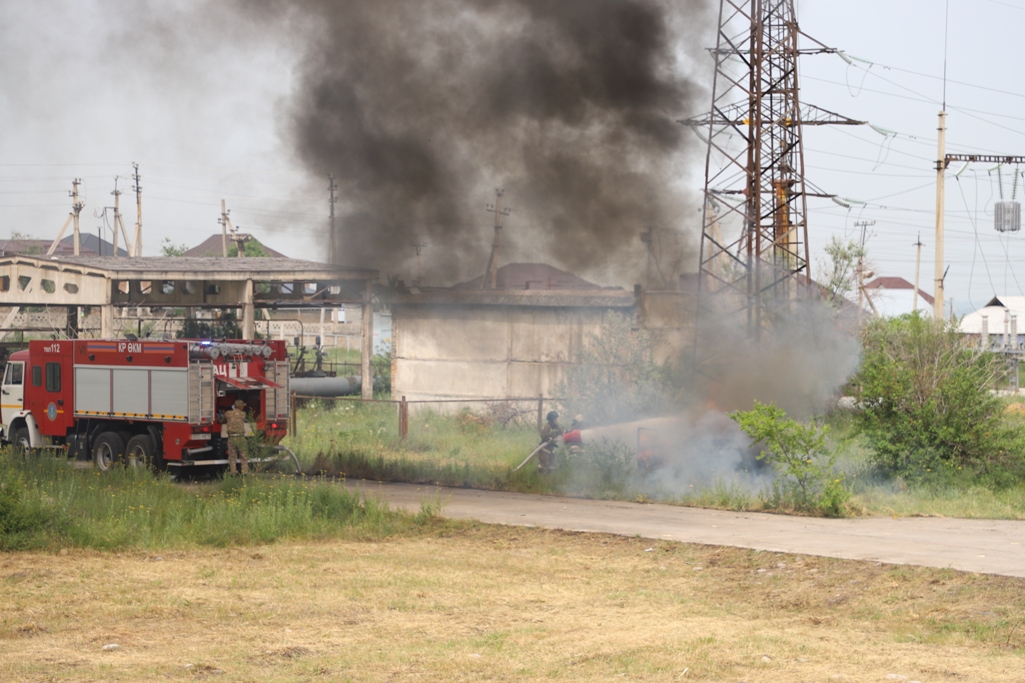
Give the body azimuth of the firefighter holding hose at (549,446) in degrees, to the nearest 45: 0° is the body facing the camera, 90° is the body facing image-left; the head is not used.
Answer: approximately 270°

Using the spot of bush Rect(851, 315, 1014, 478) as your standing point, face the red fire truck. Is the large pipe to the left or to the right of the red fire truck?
right

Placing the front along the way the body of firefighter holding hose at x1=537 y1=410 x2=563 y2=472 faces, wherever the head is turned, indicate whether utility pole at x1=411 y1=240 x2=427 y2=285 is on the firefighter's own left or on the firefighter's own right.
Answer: on the firefighter's own left

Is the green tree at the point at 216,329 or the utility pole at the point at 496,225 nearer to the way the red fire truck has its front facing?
the green tree

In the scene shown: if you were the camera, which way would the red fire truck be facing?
facing away from the viewer and to the left of the viewer

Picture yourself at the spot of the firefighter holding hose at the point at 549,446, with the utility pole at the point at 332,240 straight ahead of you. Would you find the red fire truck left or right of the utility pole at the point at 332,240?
left

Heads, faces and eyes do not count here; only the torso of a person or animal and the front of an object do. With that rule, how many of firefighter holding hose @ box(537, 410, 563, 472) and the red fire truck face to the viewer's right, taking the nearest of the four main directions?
1

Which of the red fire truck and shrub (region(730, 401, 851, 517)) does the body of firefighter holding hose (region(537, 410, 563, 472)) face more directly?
the shrub

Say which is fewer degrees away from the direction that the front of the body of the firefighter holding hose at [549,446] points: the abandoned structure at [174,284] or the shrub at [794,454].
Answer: the shrub

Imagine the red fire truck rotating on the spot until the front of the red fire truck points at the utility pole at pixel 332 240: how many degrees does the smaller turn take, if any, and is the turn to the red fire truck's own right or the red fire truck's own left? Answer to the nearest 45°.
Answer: approximately 90° to the red fire truck's own right

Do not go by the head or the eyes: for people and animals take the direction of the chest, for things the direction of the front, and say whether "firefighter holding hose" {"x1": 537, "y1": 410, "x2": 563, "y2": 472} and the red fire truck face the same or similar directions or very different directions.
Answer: very different directions

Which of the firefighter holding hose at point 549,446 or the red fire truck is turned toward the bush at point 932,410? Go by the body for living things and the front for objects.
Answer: the firefighter holding hose

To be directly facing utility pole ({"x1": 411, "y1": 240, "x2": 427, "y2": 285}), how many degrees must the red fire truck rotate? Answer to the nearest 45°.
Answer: approximately 90° to its right

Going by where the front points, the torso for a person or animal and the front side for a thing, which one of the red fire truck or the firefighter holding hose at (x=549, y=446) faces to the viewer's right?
the firefighter holding hose
